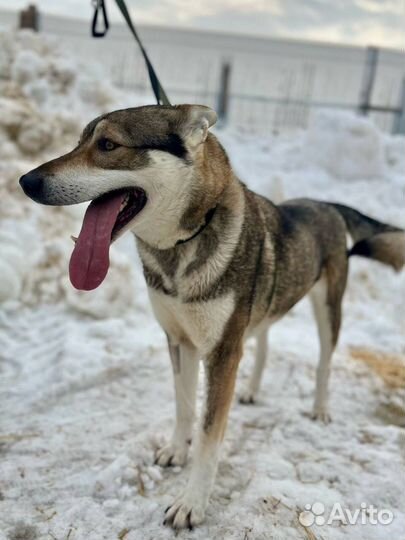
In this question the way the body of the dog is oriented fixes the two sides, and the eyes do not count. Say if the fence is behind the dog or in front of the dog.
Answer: behind

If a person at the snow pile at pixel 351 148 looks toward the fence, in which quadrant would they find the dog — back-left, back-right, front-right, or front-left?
back-left

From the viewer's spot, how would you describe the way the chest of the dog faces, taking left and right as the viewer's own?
facing the viewer and to the left of the viewer

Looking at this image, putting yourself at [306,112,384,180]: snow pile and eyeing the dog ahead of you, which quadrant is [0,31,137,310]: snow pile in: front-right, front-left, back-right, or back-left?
front-right

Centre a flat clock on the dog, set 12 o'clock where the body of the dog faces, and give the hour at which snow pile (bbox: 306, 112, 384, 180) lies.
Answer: The snow pile is roughly at 5 o'clock from the dog.

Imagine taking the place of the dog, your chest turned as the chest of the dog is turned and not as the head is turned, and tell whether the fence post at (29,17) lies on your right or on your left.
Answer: on your right

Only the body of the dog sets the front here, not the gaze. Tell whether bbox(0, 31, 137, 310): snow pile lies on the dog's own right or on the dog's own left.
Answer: on the dog's own right
